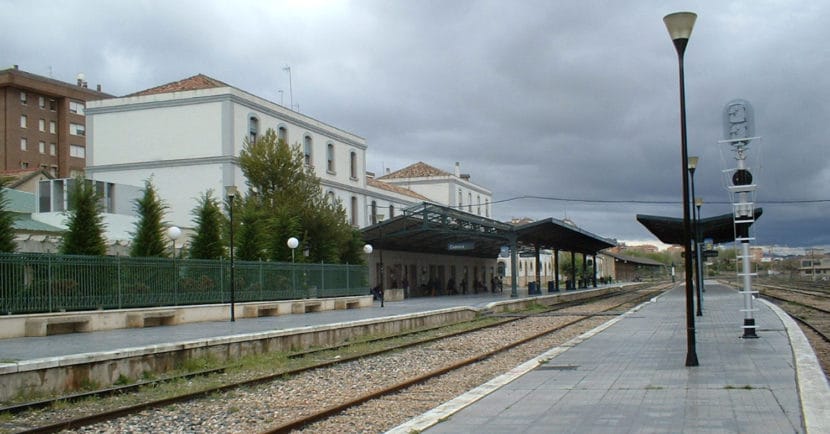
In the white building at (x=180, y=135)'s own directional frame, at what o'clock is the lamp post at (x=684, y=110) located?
The lamp post is roughly at 1 o'clock from the white building.

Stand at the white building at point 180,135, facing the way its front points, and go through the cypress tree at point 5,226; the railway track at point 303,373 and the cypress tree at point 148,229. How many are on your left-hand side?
0

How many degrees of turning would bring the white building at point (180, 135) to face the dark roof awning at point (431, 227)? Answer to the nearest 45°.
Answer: approximately 45° to its left

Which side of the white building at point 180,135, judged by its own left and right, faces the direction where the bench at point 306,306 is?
front

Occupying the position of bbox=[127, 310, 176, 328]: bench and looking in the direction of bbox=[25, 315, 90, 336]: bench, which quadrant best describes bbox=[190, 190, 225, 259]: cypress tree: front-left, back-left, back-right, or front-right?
back-right

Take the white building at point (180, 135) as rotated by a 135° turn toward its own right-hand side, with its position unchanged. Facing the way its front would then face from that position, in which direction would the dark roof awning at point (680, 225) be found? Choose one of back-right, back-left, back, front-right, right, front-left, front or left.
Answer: back

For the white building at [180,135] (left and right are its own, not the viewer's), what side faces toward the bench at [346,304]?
front

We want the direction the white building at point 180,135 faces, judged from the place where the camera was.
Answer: facing the viewer and to the right of the viewer

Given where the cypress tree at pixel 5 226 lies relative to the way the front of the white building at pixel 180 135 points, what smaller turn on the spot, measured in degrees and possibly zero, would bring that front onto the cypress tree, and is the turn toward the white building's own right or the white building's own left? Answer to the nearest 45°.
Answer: approximately 45° to the white building's own right

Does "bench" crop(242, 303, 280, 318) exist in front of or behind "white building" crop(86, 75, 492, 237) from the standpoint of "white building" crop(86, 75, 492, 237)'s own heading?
in front

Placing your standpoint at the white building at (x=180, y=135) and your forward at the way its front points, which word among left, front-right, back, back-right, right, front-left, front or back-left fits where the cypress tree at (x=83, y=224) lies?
front-right

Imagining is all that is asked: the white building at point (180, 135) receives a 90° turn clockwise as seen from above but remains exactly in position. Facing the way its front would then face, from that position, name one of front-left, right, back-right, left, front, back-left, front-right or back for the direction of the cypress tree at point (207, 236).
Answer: front-left
